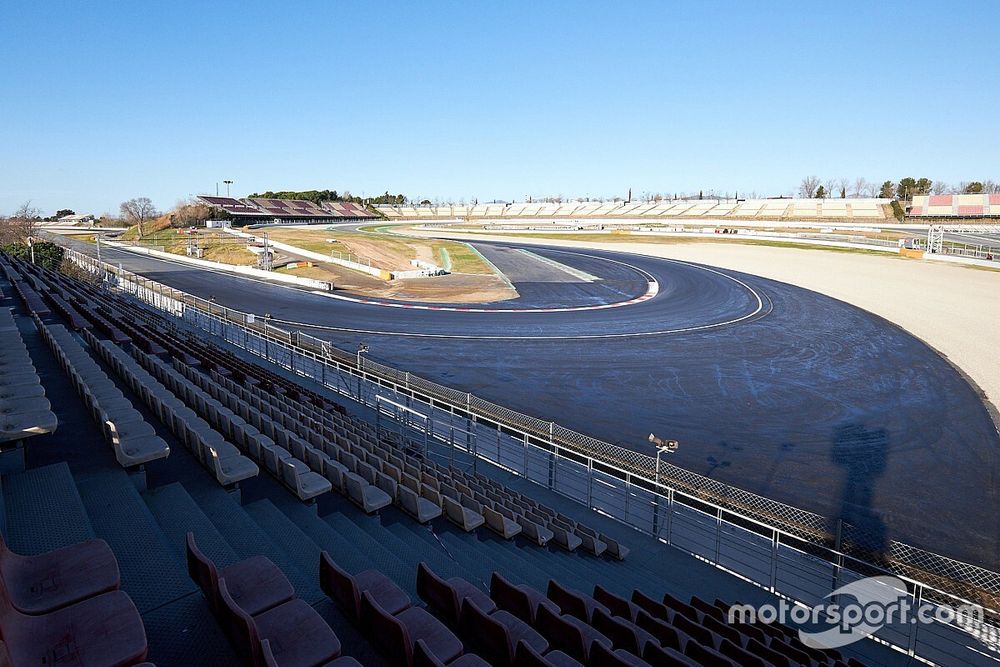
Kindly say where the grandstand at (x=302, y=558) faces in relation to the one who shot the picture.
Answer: facing away from the viewer and to the right of the viewer

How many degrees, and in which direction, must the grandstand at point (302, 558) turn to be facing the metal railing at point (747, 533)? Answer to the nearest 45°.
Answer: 0° — it already faces it
